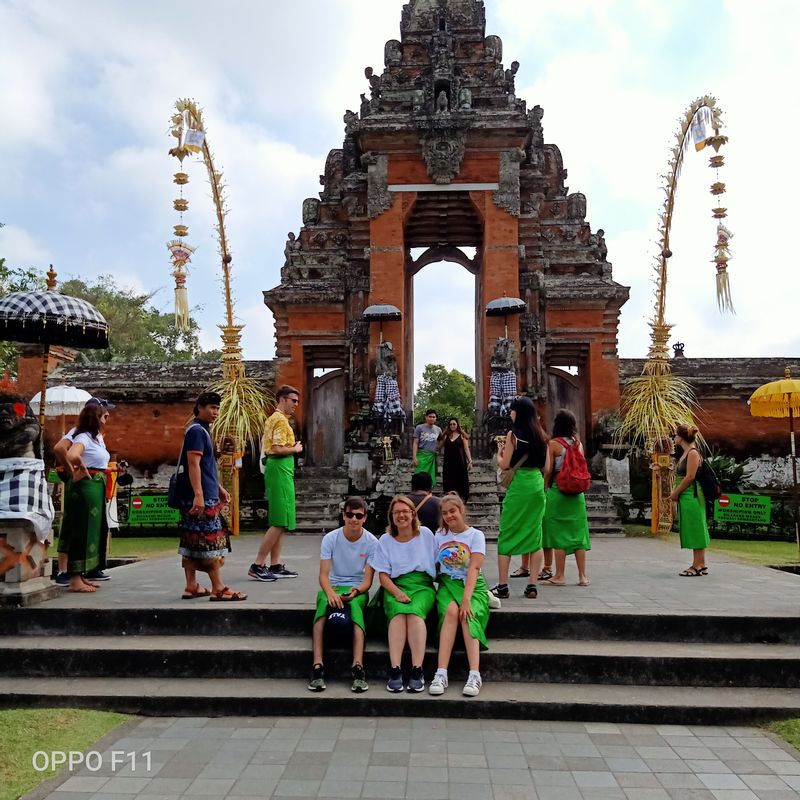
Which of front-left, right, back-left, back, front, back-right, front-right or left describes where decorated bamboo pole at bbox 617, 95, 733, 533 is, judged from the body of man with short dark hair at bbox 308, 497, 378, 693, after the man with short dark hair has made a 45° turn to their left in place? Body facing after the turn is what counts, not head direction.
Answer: left

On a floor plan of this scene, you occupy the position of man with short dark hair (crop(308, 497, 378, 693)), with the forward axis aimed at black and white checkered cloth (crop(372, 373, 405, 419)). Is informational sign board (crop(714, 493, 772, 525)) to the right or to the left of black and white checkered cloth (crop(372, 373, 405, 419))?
right

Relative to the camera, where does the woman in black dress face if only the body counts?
toward the camera

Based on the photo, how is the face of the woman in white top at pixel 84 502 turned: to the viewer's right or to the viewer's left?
to the viewer's right

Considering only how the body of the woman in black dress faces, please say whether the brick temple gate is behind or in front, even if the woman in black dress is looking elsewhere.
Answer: behind

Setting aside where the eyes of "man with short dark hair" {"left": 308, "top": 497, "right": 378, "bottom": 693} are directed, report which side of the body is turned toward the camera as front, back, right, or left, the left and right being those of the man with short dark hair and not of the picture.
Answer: front

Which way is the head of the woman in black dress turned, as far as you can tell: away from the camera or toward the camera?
toward the camera

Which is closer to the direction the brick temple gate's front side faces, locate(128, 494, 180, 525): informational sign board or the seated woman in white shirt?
the seated woman in white shirt

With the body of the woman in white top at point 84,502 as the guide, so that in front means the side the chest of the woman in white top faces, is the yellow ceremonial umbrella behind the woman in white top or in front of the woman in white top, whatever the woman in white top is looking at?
in front

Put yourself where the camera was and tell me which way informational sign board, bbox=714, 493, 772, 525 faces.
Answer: facing the viewer

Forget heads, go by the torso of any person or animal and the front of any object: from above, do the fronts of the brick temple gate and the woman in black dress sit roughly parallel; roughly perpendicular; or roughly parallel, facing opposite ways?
roughly parallel

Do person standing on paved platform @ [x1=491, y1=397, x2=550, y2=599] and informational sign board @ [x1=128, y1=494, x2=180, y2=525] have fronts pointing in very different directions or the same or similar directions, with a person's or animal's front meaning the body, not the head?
very different directions

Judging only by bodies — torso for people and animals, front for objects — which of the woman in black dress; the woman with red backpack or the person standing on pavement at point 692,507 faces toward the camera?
the woman in black dress
